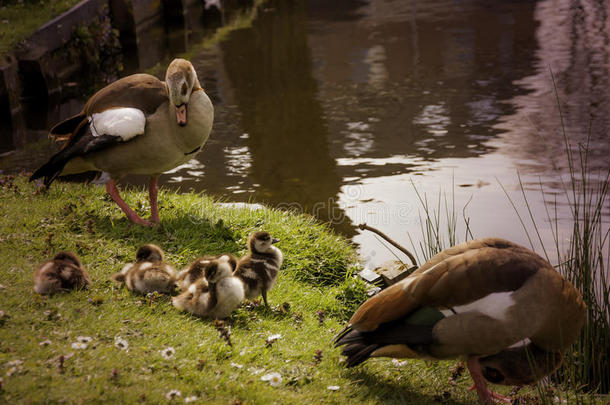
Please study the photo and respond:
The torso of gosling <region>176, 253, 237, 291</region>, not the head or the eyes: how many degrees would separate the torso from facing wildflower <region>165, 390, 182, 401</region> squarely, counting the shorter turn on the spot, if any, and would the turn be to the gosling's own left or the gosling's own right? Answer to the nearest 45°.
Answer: approximately 90° to the gosling's own right

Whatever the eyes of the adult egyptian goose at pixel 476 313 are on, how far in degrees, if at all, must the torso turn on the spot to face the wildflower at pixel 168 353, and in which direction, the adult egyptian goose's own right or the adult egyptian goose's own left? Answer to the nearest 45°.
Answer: approximately 180°

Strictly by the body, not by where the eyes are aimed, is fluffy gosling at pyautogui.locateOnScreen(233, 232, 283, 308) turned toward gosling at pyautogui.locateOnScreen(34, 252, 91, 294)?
no

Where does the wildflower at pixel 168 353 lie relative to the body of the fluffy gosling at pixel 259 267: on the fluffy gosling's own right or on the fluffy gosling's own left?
on the fluffy gosling's own right

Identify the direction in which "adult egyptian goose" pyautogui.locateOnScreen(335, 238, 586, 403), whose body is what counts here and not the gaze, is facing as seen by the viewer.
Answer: to the viewer's right

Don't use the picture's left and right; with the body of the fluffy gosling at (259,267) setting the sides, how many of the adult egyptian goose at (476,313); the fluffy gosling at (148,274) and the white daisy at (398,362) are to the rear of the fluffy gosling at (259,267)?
1

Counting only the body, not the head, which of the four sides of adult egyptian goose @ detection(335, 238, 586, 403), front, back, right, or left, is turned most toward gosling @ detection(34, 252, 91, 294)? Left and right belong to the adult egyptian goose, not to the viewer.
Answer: back

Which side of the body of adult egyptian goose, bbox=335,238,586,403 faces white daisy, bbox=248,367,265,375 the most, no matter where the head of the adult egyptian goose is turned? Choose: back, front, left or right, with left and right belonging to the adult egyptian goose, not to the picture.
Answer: back

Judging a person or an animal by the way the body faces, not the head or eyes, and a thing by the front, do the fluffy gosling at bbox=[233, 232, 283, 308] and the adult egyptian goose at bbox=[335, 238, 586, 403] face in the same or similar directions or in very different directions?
same or similar directions

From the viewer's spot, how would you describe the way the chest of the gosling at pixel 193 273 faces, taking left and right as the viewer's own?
facing to the right of the viewer
